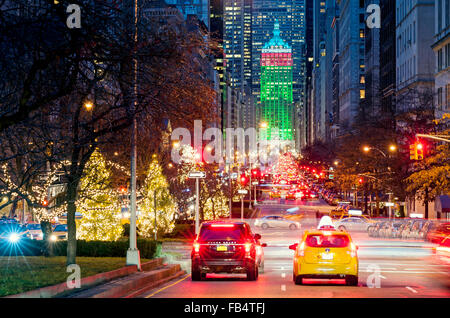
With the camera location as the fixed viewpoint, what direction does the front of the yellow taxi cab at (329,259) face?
facing away from the viewer

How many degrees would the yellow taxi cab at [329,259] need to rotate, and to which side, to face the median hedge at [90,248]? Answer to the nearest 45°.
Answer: approximately 45° to its left

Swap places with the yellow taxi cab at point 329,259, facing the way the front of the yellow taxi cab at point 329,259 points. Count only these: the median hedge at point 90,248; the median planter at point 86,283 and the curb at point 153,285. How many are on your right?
0

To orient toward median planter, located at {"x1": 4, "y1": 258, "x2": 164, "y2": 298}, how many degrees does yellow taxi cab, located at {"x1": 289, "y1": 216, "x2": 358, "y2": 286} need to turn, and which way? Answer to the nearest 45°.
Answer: approximately 135° to its left

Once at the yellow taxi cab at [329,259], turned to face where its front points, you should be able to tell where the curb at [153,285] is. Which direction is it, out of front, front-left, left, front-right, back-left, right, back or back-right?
left
